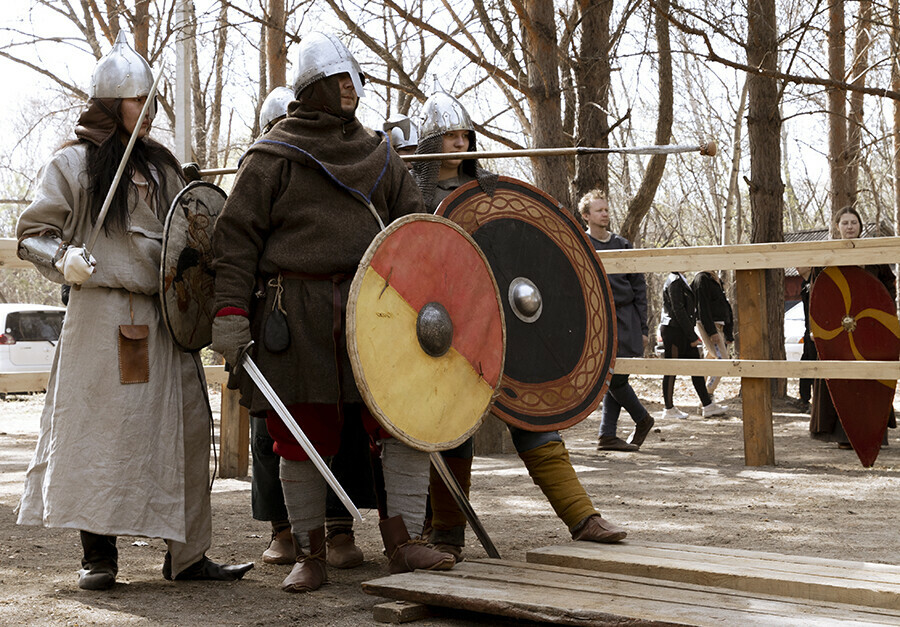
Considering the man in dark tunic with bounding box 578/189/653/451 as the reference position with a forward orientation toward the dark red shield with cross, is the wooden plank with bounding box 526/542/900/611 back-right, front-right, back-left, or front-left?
front-right

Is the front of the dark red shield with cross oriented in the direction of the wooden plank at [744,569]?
yes

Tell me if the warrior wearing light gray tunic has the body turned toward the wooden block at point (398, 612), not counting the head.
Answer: yes

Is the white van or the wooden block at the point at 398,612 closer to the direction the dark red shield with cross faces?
the wooden block

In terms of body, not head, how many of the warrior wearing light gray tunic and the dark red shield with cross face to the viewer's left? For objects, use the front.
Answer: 0

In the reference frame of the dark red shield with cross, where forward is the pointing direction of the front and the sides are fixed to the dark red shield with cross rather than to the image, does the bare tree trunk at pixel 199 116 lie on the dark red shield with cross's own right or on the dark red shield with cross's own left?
on the dark red shield with cross's own right

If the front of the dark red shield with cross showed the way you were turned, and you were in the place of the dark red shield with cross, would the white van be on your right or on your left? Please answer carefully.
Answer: on your right

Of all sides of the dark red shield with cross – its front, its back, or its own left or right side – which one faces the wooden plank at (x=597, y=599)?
front

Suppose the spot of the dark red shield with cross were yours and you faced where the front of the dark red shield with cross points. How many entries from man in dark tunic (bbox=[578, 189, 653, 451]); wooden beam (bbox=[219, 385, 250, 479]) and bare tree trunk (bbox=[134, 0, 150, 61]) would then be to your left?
0

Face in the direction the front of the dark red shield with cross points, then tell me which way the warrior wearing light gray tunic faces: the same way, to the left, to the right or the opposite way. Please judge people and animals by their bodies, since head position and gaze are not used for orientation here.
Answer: to the left

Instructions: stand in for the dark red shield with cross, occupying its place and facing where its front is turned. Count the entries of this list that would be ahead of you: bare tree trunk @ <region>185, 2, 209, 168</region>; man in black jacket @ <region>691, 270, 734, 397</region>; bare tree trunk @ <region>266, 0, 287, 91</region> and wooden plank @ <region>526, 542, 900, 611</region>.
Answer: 1

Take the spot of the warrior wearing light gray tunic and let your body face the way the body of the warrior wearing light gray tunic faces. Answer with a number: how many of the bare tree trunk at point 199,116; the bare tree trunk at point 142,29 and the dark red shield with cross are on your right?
0

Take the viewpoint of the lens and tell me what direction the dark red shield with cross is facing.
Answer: facing the viewer

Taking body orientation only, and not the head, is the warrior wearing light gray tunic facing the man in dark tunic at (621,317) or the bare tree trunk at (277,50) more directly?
the man in dark tunic

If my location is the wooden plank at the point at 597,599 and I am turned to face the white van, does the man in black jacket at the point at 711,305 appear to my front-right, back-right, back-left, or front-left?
front-right

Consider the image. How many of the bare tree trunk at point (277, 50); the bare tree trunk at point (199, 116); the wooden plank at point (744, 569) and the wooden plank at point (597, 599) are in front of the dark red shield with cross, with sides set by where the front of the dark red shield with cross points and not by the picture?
2

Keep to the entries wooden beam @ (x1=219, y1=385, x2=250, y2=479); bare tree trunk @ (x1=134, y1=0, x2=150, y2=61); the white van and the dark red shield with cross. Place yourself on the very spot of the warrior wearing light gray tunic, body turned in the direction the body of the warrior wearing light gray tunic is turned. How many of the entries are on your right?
0

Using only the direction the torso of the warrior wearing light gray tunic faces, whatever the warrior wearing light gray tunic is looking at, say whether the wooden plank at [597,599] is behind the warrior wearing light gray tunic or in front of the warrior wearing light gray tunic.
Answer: in front

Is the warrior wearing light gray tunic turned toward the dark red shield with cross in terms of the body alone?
no
